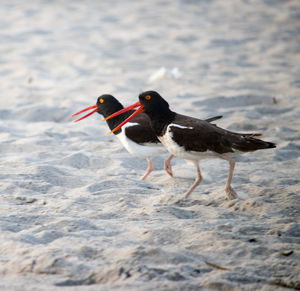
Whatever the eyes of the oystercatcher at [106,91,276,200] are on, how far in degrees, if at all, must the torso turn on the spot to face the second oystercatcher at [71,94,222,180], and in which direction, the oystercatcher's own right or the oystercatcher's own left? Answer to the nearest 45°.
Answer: approximately 45° to the oystercatcher's own right

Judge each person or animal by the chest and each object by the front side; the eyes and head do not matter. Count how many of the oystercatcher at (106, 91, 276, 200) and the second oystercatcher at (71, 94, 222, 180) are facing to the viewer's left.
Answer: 2

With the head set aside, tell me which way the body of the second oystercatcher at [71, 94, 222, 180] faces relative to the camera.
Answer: to the viewer's left

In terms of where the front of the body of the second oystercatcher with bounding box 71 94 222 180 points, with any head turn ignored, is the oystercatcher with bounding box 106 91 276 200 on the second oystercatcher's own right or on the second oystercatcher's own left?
on the second oystercatcher's own left

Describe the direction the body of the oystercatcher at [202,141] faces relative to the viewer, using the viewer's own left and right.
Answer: facing to the left of the viewer
